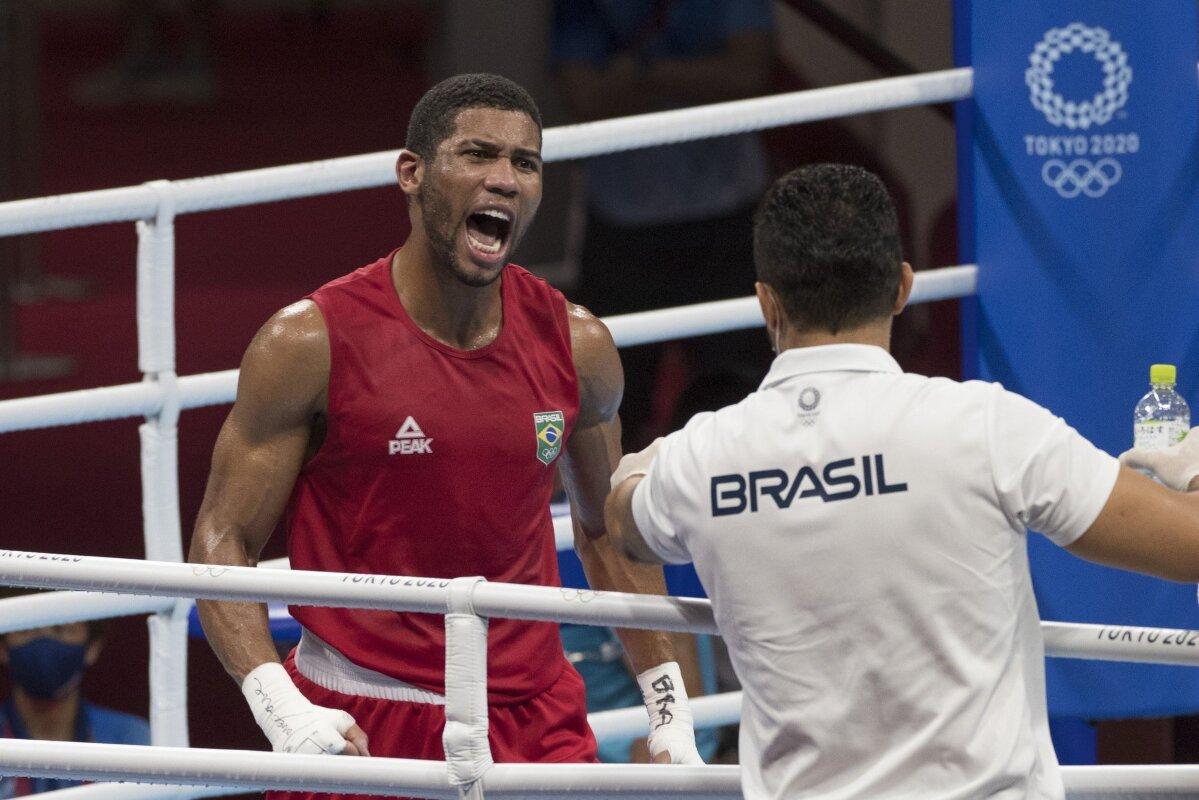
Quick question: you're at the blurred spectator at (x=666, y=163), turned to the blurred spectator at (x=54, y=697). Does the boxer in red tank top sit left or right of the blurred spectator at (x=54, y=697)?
left

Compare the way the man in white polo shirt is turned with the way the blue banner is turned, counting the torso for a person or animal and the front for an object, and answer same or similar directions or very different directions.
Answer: very different directions

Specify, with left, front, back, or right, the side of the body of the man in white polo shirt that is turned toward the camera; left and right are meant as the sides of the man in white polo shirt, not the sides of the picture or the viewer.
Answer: back

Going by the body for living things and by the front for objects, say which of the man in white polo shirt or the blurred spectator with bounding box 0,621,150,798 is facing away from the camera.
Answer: the man in white polo shirt

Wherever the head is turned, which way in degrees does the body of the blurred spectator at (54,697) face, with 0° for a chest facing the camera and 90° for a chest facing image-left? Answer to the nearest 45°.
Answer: approximately 0°

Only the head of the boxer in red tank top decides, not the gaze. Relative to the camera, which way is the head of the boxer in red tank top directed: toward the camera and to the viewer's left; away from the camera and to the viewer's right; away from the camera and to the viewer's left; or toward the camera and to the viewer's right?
toward the camera and to the viewer's right
